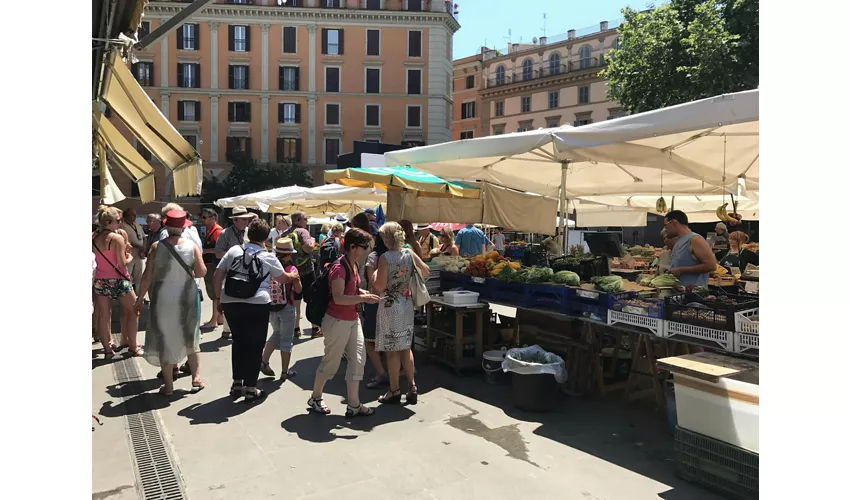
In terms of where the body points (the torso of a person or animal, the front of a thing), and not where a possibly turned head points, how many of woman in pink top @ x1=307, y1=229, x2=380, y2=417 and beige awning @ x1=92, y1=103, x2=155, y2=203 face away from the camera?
0

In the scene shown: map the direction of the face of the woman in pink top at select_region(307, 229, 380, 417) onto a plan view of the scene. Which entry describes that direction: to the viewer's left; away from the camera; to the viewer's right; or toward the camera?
to the viewer's right

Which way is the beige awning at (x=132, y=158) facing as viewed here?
to the viewer's right

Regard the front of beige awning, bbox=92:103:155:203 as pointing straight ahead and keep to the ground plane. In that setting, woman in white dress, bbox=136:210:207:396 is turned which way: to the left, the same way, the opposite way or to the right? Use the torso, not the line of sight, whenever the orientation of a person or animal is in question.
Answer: to the left

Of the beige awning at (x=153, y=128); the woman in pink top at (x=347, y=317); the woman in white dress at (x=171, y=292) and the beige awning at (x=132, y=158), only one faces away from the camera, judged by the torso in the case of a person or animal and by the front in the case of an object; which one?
the woman in white dress

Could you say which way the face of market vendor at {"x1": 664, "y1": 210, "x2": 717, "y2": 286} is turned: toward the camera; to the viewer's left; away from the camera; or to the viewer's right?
to the viewer's left

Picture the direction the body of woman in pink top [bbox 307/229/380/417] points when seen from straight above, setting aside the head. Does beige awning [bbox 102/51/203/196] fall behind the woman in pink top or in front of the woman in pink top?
behind

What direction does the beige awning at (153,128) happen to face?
to the viewer's right

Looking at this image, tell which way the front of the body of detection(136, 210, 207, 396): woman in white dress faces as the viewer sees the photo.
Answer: away from the camera

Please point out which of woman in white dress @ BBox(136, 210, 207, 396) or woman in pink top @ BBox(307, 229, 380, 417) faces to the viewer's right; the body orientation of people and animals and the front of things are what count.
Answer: the woman in pink top

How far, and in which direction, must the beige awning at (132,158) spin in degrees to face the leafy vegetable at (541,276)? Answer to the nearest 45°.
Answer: approximately 45° to its right

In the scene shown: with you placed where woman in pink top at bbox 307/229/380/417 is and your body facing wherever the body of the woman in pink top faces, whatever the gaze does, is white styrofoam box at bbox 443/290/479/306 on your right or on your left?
on your left

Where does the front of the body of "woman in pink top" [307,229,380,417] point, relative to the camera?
to the viewer's right
